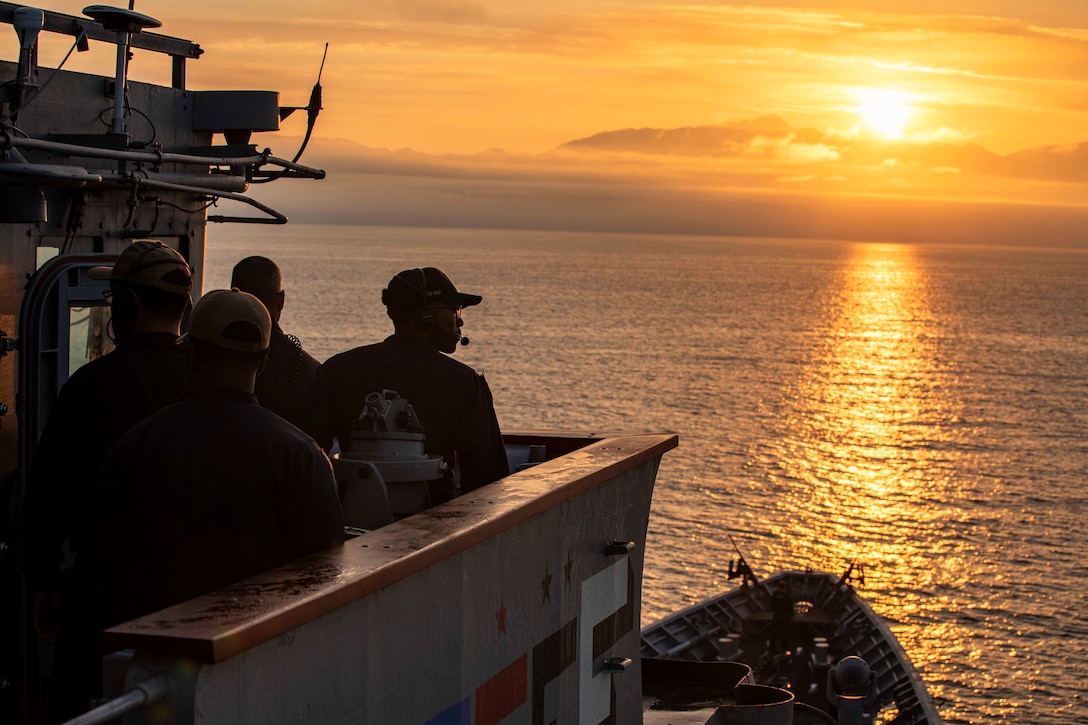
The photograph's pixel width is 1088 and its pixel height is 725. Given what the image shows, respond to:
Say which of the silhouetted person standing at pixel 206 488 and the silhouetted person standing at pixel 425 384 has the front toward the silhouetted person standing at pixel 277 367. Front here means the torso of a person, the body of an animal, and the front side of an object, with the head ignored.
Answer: the silhouetted person standing at pixel 206 488

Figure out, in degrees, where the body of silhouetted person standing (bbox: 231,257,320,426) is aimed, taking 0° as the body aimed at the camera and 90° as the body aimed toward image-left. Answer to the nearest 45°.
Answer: approximately 180°

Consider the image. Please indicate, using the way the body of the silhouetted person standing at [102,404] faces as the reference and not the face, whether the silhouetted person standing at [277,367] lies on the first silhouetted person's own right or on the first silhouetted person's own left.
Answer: on the first silhouetted person's own right

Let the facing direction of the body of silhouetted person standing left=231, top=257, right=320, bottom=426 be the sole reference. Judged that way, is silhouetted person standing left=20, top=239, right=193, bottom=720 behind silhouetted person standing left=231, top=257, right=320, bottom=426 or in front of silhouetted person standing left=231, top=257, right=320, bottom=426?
behind

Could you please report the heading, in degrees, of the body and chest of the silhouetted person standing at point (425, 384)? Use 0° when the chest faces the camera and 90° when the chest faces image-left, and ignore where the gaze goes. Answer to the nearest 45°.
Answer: approximately 225°

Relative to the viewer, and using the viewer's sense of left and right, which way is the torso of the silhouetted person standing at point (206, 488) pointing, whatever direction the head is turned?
facing away from the viewer

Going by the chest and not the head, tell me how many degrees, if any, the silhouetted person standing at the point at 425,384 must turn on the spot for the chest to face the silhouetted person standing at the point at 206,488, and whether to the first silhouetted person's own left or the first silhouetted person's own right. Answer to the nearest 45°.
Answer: approximately 135° to the first silhouetted person's own right

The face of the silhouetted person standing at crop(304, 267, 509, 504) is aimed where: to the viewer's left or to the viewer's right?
to the viewer's right

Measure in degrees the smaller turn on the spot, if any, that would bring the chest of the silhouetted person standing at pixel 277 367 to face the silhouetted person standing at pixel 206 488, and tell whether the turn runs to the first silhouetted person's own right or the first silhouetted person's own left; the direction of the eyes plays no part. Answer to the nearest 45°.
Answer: approximately 180°

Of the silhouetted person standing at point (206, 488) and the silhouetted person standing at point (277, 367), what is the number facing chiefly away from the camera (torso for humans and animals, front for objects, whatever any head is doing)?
2
